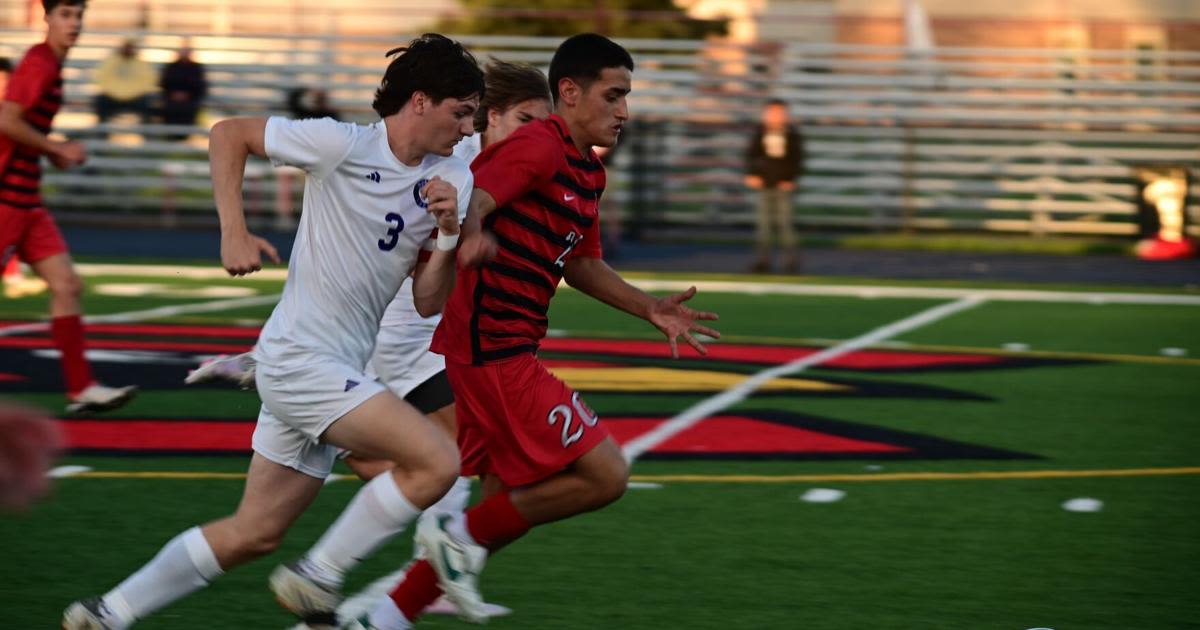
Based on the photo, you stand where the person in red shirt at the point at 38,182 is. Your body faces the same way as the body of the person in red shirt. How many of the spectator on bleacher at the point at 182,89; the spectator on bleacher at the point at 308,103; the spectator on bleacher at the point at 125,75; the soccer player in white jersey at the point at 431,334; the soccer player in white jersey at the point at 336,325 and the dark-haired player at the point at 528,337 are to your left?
3

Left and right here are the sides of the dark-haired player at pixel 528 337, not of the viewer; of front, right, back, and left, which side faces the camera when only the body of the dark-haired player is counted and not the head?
right

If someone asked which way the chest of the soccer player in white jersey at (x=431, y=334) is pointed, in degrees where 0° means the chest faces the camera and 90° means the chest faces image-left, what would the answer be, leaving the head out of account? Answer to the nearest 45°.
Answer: approximately 270°

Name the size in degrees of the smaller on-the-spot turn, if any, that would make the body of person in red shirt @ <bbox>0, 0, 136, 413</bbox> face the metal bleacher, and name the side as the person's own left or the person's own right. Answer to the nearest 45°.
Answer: approximately 45° to the person's own left

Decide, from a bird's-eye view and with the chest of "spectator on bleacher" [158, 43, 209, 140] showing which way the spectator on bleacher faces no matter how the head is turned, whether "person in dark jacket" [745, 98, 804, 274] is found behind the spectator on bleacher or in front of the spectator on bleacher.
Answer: in front

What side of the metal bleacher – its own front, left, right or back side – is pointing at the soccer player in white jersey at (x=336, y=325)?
front

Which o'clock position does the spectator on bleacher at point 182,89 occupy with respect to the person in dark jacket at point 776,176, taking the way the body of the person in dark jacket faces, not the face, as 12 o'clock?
The spectator on bleacher is roughly at 4 o'clock from the person in dark jacket.

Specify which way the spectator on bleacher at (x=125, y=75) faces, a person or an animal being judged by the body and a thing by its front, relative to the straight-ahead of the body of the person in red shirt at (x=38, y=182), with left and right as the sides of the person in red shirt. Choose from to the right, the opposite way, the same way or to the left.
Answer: to the right

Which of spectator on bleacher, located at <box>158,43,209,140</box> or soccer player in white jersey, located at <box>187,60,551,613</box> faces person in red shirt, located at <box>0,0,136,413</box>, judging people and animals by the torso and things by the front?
the spectator on bleacher

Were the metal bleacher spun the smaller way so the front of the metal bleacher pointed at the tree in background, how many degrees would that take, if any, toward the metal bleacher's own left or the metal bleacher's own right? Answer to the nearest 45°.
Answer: approximately 135° to the metal bleacher's own right

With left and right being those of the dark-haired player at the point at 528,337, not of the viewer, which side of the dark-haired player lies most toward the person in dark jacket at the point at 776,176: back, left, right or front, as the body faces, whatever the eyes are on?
left

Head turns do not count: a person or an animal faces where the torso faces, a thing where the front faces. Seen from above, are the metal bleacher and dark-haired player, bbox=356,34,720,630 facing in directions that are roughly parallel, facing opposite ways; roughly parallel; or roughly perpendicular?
roughly perpendicular
